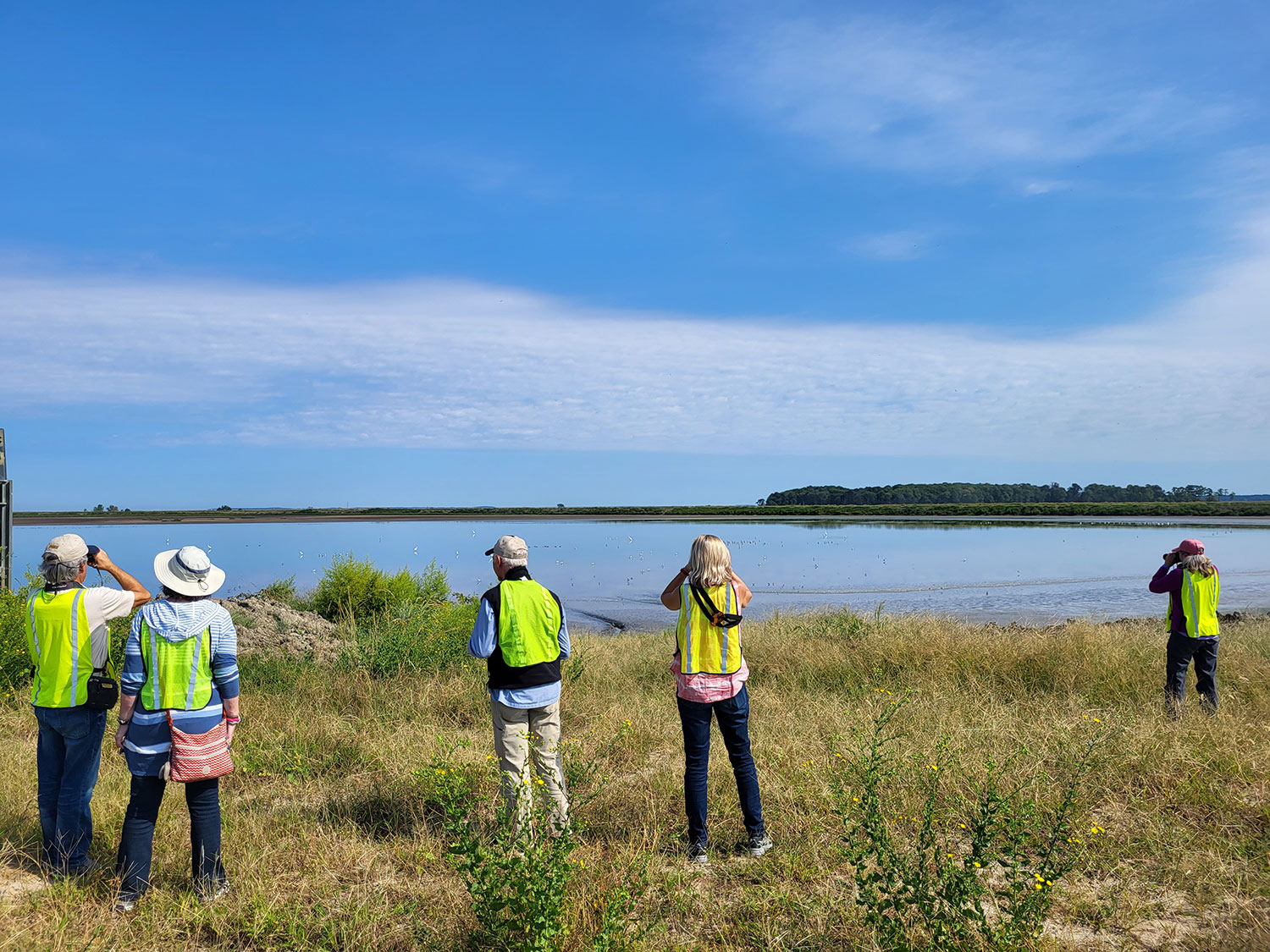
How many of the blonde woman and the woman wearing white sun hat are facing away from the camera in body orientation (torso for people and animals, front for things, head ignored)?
2

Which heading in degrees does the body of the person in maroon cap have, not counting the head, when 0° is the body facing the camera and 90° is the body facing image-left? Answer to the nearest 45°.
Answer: approximately 135°

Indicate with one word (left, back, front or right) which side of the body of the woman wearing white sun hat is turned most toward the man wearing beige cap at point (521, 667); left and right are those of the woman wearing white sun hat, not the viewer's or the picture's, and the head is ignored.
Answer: right

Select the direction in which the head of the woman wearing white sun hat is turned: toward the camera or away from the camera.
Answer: away from the camera

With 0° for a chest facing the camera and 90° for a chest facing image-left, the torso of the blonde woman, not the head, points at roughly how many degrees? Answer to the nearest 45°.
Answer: approximately 180°

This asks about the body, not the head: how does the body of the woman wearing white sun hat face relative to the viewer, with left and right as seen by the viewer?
facing away from the viewer

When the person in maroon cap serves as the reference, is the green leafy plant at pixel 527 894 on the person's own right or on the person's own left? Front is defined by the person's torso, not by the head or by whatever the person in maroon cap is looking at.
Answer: on the person's own left

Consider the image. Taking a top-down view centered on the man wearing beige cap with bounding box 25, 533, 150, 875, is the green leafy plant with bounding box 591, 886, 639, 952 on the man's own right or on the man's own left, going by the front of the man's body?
on the man's own right

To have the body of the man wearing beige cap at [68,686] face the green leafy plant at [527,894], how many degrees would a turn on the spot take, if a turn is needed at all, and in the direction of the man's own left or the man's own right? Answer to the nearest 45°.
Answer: approximately 90° to the man's own right

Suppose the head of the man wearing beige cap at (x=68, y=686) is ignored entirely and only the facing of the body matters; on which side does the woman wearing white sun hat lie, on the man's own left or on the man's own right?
on the man's own right

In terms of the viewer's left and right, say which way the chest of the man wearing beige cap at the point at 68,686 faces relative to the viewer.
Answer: facing away from the viewer and to the right of the viewer

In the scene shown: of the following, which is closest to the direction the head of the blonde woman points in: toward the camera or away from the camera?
away from the camera
